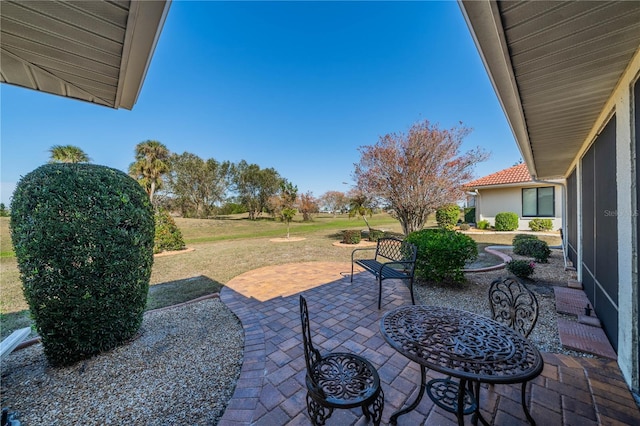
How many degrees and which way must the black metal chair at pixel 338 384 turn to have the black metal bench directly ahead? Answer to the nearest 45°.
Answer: approximately 90° to its left

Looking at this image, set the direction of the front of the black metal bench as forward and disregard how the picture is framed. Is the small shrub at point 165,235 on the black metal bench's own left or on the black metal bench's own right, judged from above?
on the black metal bench's own right

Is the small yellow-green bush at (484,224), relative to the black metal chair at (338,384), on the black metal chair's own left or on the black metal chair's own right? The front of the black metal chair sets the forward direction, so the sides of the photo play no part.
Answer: on the black metal chair's own left

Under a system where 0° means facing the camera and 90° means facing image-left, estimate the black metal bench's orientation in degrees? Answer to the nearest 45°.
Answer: approximately 45°

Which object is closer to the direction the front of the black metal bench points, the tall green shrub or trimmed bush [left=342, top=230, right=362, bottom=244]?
the tall green shrub

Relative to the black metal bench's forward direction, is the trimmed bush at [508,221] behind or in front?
behind

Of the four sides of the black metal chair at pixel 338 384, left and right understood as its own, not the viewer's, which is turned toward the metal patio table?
front

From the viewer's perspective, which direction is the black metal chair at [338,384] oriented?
to the viewer's right

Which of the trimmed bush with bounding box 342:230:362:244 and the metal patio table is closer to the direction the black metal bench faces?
the metal patio table

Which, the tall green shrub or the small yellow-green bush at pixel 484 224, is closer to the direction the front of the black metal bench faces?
the tall green shrub

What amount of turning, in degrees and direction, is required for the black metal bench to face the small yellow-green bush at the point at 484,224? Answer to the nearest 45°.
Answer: approximately 180°

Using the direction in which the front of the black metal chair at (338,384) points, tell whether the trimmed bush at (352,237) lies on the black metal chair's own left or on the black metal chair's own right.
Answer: on the black metal chair's own left

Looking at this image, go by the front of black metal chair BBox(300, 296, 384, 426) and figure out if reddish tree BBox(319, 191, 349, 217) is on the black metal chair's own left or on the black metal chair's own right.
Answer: on the black metal chair's own left

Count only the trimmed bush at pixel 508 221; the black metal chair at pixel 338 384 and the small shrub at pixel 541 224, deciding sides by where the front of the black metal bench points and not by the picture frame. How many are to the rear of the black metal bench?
2

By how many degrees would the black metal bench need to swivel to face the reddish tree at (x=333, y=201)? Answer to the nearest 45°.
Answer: approximately 135° to its right
